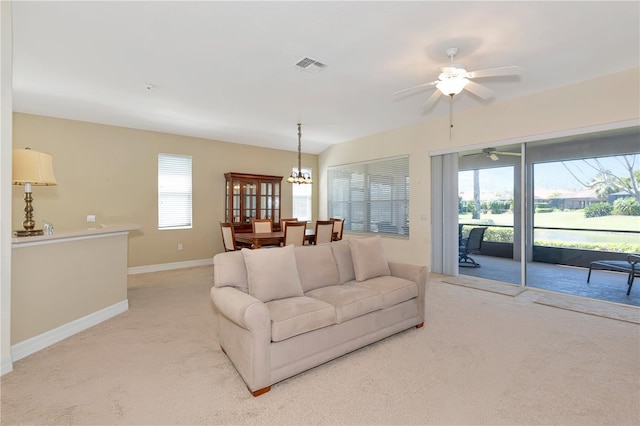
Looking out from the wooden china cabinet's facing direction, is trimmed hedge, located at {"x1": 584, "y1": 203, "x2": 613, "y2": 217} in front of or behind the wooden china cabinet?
in front

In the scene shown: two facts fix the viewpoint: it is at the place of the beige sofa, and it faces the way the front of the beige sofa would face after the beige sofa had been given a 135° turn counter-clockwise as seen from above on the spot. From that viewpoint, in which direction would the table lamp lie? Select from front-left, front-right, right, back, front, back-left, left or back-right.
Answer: left

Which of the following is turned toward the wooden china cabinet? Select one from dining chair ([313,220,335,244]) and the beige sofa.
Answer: the dining chair

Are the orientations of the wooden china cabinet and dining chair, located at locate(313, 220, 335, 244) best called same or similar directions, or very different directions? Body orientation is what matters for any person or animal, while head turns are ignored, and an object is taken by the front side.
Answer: very different directions

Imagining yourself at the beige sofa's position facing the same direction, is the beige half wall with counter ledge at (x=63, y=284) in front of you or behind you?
behind

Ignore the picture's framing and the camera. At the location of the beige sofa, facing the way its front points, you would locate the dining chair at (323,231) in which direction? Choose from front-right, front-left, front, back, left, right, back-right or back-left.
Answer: back-left

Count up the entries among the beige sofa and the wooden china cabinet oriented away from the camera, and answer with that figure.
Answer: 0

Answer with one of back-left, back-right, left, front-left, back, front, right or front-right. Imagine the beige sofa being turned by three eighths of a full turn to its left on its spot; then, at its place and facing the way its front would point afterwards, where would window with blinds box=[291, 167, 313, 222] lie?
front

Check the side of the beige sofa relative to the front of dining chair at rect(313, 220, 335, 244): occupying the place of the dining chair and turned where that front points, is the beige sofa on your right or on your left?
on your left

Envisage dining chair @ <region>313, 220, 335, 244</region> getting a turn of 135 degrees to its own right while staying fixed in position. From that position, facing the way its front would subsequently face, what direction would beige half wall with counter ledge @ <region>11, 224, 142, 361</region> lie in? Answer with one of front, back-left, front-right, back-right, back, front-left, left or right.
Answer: back-right

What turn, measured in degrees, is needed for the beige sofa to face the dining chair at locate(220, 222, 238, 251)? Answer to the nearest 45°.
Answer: approximately 180°

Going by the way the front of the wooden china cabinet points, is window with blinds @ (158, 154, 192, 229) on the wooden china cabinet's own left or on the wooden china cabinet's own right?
on the wooden china cabinet's own right

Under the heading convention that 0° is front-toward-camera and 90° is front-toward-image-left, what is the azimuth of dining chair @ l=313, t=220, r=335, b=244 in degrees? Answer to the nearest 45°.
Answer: approximately 135°
